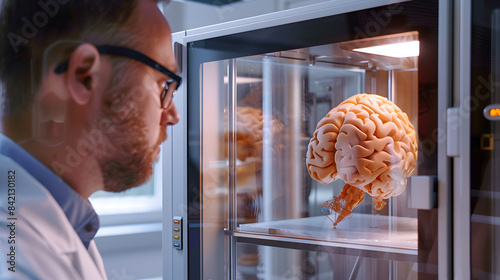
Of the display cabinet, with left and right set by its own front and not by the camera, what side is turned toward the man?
front

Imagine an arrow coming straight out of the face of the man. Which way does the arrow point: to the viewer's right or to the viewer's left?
to the viewer's right
